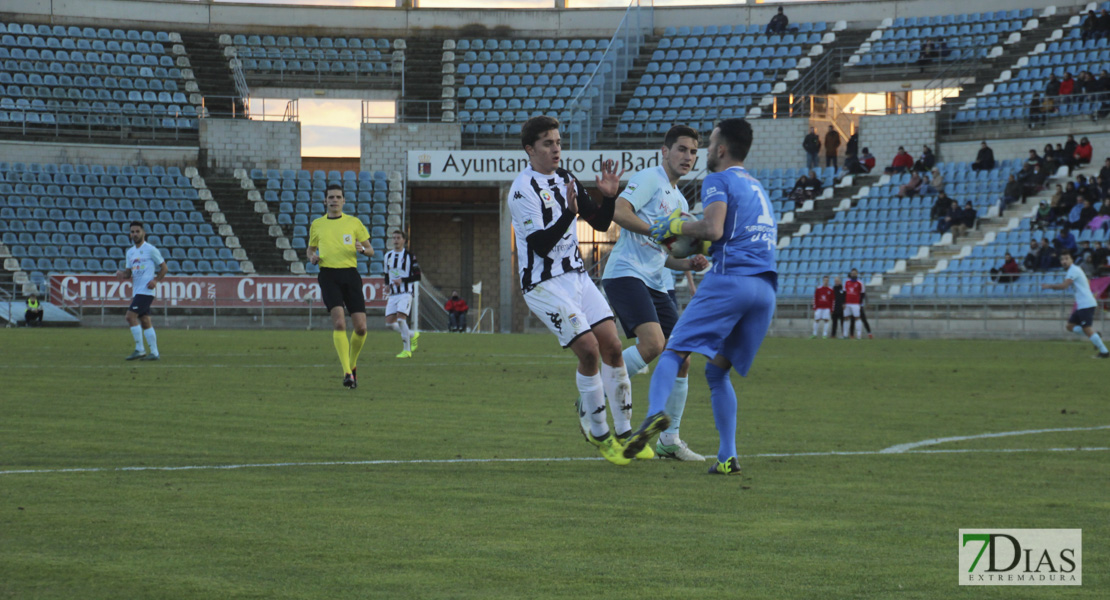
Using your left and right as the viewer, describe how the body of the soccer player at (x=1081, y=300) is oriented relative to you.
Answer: facing to the left of the viewer

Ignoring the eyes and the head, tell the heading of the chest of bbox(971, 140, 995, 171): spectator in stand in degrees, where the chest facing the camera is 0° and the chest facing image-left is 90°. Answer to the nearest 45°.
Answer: approximately 45°

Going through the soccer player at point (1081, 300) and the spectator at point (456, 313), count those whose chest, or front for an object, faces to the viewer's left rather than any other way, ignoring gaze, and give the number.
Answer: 1

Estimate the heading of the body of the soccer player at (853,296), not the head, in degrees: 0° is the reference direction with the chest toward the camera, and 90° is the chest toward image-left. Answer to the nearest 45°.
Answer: approximately 0°

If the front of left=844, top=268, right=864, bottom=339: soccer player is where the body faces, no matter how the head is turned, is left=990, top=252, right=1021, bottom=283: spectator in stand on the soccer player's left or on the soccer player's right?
on the soccer player's left

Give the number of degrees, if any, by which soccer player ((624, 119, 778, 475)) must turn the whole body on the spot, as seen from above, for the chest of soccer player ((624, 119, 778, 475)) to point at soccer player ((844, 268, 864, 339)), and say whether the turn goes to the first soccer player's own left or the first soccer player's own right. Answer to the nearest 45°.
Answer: approximately 45° to the first soccer player's own right

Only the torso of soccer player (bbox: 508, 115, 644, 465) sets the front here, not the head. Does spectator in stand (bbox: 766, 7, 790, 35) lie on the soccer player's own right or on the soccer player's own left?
on the soccer player's own left

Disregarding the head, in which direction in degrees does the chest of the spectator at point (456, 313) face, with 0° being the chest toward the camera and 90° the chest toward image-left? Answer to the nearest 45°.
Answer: approximately 0°
